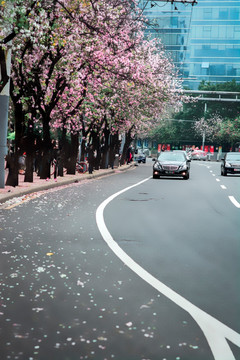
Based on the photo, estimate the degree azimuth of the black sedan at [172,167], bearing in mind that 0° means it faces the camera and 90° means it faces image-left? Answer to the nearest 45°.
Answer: approximately 0°

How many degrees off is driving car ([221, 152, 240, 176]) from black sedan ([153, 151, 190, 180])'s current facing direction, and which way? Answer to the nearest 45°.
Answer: approximately 135° to its left
